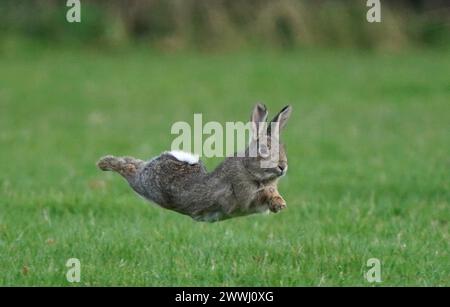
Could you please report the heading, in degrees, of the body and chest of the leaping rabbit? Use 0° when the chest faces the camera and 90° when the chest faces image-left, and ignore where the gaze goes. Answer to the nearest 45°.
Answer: approximately 270°
